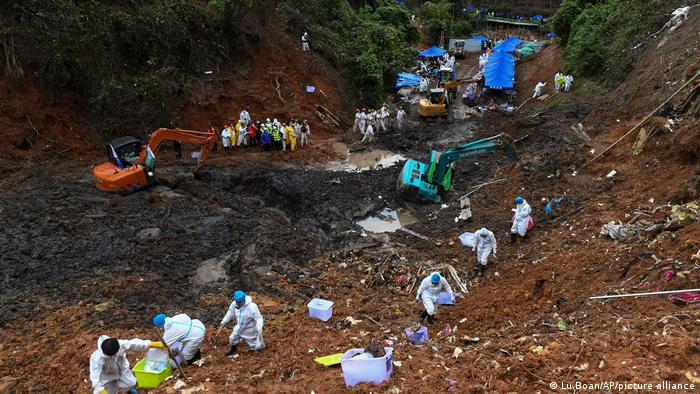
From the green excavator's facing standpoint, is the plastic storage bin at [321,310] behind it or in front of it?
behind

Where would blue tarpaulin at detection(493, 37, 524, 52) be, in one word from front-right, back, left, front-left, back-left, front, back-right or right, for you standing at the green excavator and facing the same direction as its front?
front-left

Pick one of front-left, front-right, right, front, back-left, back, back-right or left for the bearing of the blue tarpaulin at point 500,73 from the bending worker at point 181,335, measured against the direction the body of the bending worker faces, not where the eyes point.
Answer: back-right

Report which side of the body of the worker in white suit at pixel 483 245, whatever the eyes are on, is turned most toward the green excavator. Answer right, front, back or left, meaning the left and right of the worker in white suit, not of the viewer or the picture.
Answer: back

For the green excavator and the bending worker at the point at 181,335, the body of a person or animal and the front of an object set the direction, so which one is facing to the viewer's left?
the bending worker

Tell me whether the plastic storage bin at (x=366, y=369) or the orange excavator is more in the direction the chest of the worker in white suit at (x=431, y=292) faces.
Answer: the plastic storage bin

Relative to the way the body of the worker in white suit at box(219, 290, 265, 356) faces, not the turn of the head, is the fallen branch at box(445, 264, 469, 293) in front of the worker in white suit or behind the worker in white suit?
behind

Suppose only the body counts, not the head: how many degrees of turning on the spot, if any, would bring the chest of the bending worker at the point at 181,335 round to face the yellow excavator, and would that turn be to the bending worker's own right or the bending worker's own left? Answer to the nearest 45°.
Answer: approximately 135° to the bending worker's own right

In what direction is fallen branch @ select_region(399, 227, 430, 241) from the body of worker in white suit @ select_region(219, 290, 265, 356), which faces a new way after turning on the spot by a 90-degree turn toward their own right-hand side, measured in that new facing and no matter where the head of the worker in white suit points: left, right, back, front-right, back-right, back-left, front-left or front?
right

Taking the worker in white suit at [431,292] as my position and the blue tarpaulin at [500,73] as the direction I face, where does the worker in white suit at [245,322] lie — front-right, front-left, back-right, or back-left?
back-left

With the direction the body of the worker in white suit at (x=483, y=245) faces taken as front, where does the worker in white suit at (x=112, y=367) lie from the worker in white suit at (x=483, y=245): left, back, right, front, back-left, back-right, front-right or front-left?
front-right

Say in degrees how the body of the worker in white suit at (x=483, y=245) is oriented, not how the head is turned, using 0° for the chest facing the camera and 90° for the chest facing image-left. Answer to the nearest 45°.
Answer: approximately 0°
